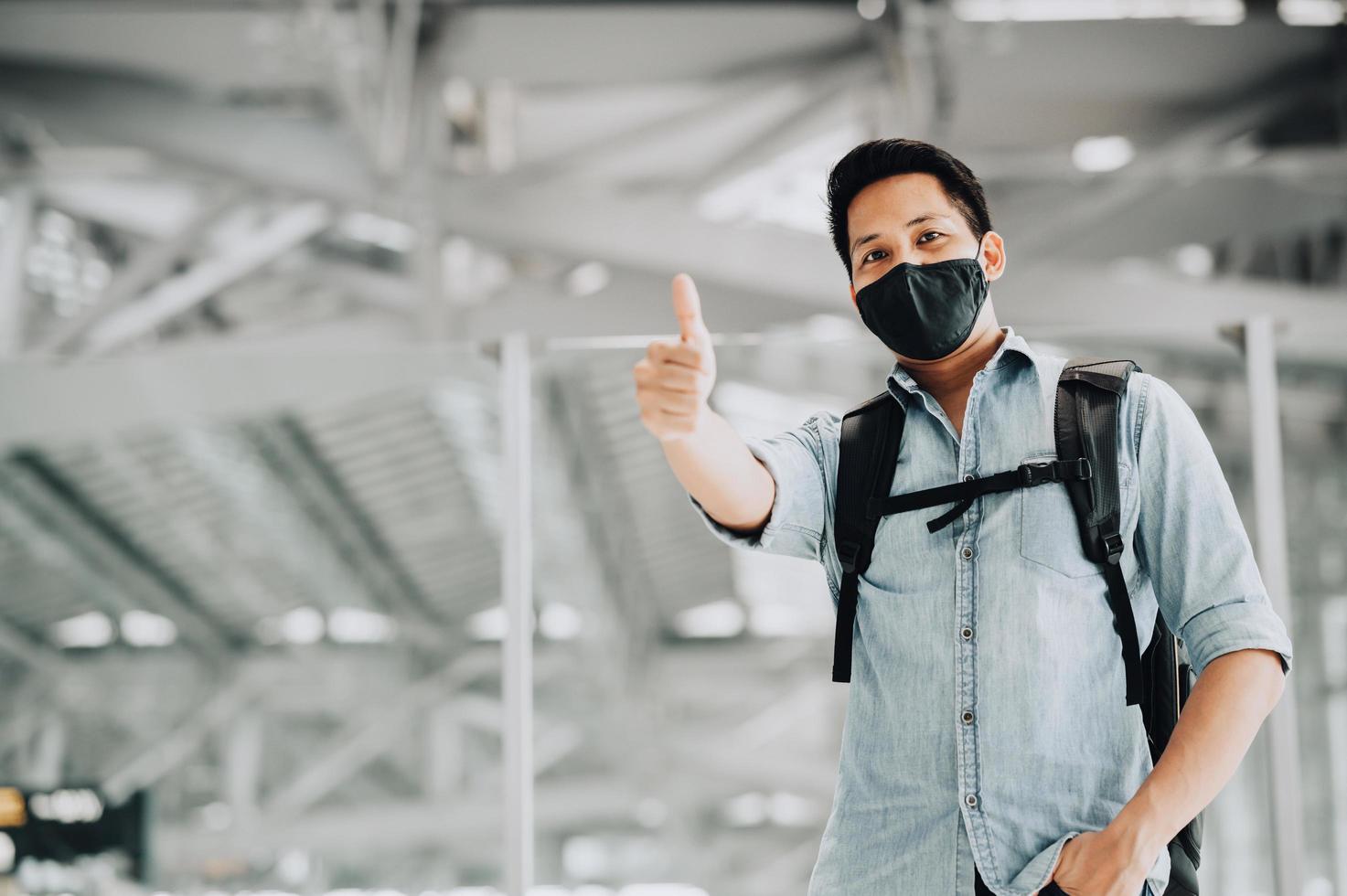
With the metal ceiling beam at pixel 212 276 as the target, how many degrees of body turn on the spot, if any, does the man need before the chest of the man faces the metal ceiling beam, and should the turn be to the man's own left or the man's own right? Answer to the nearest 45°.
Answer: approximately 135° to the man's own right

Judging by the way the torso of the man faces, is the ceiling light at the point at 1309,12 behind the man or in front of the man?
behind

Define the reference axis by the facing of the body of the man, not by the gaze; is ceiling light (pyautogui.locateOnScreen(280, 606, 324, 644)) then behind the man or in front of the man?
behind

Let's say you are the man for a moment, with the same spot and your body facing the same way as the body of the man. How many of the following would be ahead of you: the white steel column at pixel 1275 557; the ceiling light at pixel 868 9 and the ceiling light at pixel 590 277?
0

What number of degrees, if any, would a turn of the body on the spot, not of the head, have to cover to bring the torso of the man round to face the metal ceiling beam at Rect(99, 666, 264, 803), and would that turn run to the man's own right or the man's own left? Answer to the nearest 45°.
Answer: approximately 135° to the man's own right

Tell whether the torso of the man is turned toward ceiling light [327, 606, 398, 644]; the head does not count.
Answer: no

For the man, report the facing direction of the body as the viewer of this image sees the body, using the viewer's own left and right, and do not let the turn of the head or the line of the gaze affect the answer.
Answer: facing the viewer

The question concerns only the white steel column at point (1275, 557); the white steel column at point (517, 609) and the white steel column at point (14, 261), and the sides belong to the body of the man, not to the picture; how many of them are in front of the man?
0

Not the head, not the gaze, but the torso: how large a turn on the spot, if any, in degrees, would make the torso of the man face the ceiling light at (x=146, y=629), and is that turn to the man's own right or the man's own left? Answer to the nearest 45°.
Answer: approximately 135° to the man's own right

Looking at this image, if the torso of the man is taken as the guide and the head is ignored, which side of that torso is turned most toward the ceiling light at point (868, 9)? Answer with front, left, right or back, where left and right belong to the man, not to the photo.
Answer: back
